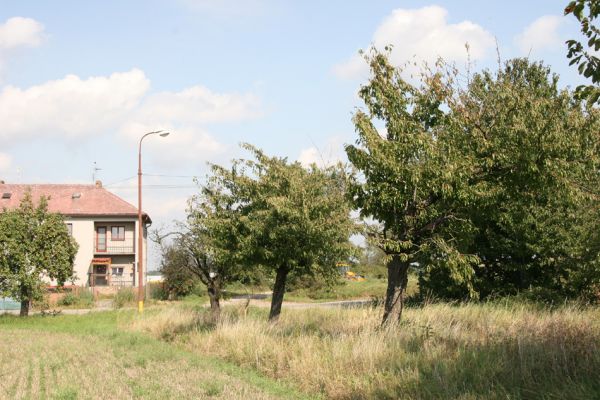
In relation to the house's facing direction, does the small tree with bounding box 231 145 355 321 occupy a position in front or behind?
in front

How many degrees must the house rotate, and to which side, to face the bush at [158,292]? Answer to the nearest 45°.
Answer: approximately 45° to its left

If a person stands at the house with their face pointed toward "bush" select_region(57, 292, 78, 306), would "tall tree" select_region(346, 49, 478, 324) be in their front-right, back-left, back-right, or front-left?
front-left

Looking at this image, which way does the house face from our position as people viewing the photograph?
facing the viewer

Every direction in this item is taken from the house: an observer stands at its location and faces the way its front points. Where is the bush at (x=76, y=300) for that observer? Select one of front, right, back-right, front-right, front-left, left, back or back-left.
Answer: front

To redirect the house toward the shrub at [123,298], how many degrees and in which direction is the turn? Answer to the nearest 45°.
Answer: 0° — it already faces it

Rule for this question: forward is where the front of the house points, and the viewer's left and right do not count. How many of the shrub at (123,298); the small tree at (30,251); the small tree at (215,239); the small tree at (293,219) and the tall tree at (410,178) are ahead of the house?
5

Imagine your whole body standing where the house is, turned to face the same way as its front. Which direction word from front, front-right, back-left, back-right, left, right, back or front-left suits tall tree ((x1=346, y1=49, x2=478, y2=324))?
front

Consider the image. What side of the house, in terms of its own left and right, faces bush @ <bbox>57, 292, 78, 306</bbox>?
front

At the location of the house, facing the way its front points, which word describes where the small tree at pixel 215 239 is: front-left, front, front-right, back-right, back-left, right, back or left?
front
